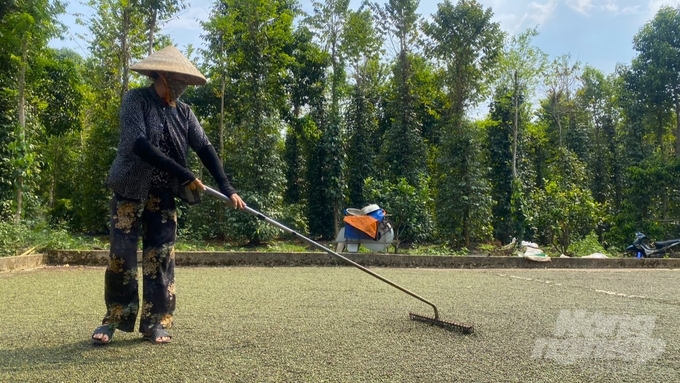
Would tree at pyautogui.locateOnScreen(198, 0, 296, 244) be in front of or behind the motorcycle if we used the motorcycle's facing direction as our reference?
in front

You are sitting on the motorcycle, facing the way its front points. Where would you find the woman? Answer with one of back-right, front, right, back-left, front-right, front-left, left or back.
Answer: left

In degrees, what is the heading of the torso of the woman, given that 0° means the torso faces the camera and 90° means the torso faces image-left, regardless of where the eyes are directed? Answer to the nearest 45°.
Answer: approximately 315°

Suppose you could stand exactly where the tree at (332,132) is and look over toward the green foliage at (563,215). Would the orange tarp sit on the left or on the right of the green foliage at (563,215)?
right

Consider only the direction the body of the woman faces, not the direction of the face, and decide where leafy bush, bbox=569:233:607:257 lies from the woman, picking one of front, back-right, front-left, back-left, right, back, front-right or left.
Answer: left

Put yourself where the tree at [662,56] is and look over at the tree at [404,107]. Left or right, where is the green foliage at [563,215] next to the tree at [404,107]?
left

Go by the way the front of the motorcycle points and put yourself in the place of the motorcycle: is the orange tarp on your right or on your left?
on your left

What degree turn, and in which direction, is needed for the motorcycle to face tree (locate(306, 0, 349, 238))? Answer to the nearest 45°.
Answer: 0° — it already faces it

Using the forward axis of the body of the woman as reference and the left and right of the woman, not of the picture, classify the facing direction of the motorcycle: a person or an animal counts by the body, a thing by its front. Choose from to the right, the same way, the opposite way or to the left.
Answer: the opposite way

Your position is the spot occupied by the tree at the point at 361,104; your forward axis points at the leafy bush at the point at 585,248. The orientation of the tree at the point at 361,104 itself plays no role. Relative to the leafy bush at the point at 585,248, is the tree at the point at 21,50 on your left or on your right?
right

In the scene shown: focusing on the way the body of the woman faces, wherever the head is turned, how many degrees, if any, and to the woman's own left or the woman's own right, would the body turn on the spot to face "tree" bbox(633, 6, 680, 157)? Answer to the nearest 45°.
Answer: approximately 90° to the woman's own left

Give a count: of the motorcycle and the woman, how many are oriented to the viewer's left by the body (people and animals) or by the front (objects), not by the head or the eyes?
1

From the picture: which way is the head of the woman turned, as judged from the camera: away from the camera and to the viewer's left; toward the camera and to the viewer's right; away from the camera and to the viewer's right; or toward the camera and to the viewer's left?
toward the camera and to the viewer's right
